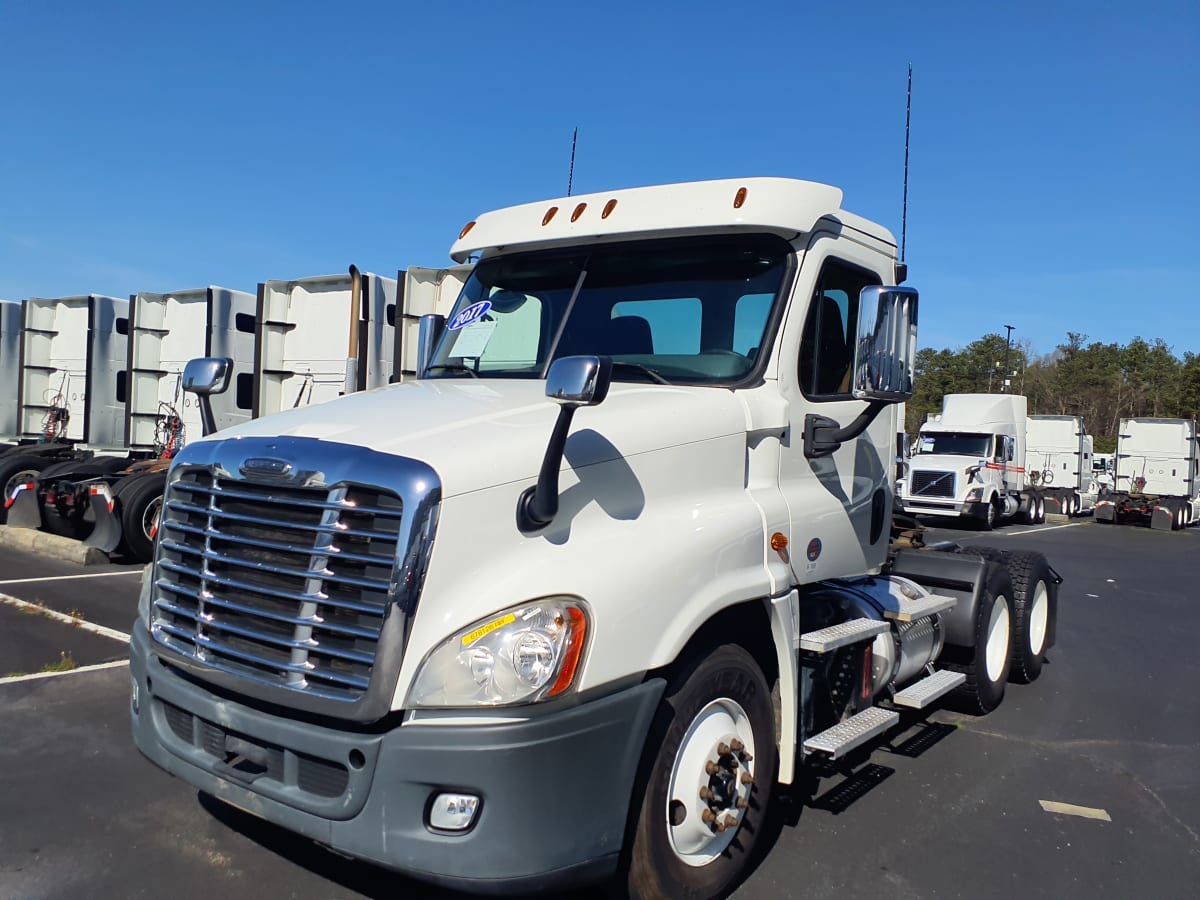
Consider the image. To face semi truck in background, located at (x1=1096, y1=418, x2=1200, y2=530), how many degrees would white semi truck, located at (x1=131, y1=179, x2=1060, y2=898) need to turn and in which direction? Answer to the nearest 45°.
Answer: approximately 180°

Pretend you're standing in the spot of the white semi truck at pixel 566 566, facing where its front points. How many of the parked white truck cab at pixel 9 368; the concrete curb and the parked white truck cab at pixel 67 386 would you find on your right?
3

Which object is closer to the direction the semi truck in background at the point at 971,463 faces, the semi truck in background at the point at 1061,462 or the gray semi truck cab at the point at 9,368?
the gray semi truck cab

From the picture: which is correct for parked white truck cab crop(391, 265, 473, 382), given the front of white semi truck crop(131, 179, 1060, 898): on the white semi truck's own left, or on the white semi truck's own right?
on the white semi truck's own right
